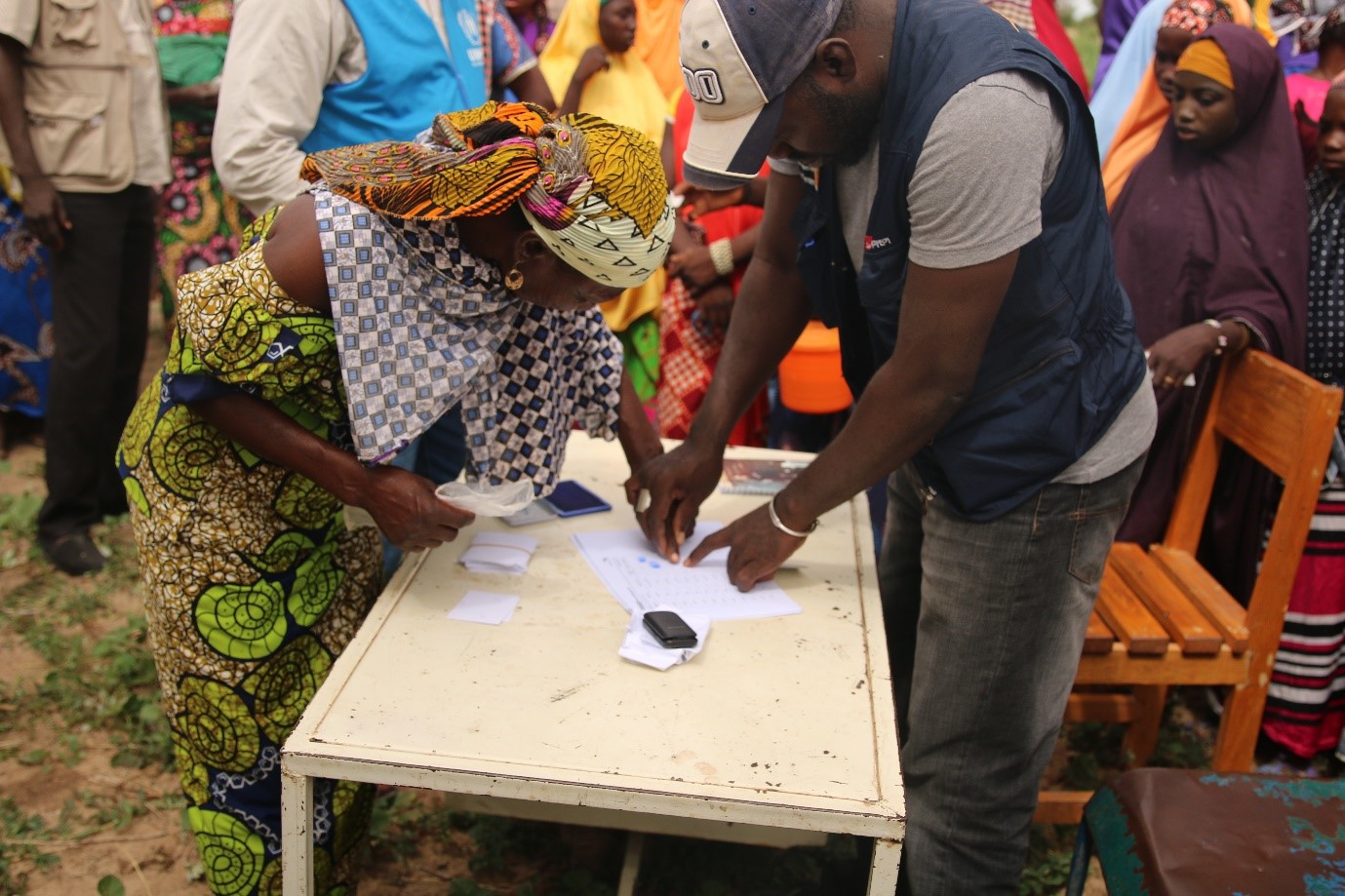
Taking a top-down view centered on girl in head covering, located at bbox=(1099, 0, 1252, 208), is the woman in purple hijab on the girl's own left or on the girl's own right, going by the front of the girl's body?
on the girl's own left

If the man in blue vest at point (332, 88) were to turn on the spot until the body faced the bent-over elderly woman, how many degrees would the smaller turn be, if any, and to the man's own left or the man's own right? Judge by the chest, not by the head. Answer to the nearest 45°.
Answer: approximately 45° to the man's own right

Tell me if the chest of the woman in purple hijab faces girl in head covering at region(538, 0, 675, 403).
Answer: no

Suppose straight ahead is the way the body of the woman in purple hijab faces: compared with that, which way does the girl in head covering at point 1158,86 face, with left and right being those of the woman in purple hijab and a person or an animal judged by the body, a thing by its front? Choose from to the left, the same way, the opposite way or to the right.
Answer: the same way

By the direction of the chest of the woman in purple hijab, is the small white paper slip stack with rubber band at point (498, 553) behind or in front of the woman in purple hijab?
in front

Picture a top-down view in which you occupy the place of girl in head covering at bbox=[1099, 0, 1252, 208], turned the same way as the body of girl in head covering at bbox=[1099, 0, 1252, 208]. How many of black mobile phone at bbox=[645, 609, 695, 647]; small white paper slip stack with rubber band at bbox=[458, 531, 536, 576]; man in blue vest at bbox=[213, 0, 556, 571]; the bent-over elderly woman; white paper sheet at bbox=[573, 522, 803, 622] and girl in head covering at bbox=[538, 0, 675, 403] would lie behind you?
0

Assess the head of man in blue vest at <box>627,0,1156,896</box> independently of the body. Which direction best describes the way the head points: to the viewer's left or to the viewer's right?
to the viewer's left

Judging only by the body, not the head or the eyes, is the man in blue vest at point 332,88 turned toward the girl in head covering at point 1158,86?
no

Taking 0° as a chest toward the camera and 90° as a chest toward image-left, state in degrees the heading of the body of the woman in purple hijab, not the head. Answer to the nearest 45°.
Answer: approximately 45°

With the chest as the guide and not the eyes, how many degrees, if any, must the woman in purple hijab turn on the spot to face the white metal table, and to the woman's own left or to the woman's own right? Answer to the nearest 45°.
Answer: approximately 45° to the woman's own left

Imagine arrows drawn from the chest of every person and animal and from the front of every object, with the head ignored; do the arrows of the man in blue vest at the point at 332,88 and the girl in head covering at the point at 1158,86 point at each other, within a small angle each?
no

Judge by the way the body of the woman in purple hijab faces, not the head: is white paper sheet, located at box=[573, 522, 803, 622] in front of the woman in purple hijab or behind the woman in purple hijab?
in front

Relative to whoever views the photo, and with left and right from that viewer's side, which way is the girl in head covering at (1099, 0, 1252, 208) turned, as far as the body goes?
facing the viewer and to the left of the viewer
